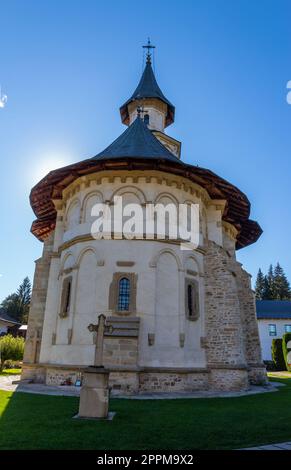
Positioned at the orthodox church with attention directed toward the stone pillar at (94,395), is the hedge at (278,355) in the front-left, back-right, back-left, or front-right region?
back-left

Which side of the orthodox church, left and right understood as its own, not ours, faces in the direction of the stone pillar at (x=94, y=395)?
back

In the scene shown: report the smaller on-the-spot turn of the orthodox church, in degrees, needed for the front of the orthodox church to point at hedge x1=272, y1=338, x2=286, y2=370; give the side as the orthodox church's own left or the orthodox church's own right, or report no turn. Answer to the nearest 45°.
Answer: approximately 45° to the orthodox church's own right

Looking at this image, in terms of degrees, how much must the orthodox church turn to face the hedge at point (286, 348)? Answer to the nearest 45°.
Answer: approximately 45° to its right

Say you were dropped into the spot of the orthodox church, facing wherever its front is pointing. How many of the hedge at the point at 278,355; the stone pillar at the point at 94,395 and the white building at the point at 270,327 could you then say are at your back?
1

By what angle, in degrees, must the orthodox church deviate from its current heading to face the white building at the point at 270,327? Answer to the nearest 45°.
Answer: approximately 45° to its right

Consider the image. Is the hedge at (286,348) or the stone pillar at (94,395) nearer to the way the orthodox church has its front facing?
the hedge

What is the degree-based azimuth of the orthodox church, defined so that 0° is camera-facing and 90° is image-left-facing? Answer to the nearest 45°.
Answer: approximately 180°
